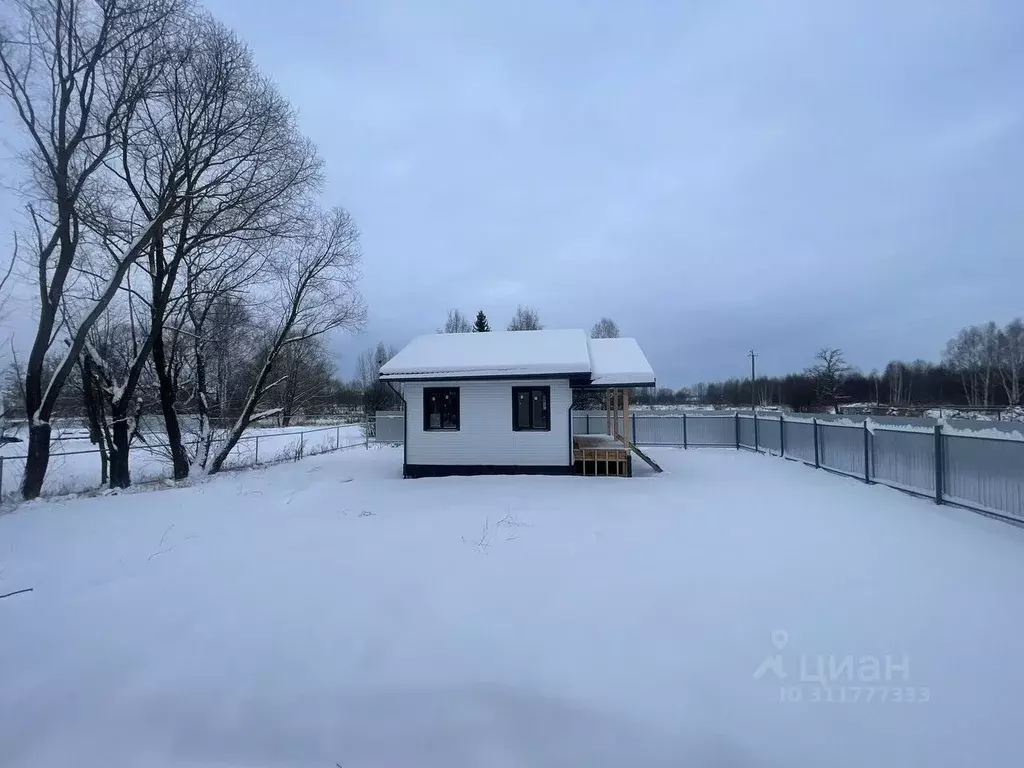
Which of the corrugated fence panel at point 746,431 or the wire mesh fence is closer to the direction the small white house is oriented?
the corrugated fence panel

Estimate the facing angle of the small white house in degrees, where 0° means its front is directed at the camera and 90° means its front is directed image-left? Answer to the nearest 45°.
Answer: approximately 270°

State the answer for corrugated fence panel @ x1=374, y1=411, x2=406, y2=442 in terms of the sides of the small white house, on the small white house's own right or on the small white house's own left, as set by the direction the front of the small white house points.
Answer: on the small white house's own left

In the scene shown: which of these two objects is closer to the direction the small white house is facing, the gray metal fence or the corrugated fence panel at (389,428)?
the gray metal fence

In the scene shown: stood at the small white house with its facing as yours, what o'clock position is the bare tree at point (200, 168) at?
The bare tree is roughly at 6 o'clock from the small white house.
